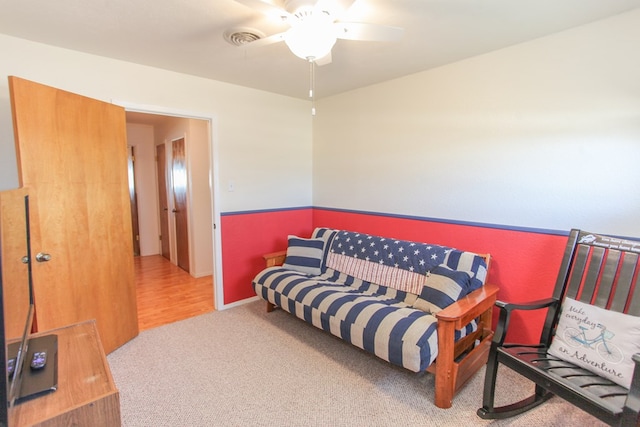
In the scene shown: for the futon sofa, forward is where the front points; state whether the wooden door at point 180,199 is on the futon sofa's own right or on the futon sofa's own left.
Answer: on the futon sofa's own right

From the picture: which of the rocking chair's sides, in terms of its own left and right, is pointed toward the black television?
front

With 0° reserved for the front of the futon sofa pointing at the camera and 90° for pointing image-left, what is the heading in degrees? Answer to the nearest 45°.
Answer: approximately 45°

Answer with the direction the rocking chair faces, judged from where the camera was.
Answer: facing the viewer and to the left of the viewer

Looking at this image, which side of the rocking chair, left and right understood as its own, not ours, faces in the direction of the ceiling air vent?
front

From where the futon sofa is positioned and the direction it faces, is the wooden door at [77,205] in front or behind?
in front

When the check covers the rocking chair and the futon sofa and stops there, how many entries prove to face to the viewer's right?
0

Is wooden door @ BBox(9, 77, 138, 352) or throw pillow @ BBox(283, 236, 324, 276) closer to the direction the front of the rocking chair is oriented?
the wooden door

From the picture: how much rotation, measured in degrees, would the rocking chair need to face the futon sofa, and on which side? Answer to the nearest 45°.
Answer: approximately 45° to its right

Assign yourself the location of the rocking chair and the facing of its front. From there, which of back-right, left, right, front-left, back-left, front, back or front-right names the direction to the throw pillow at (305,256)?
front-right
